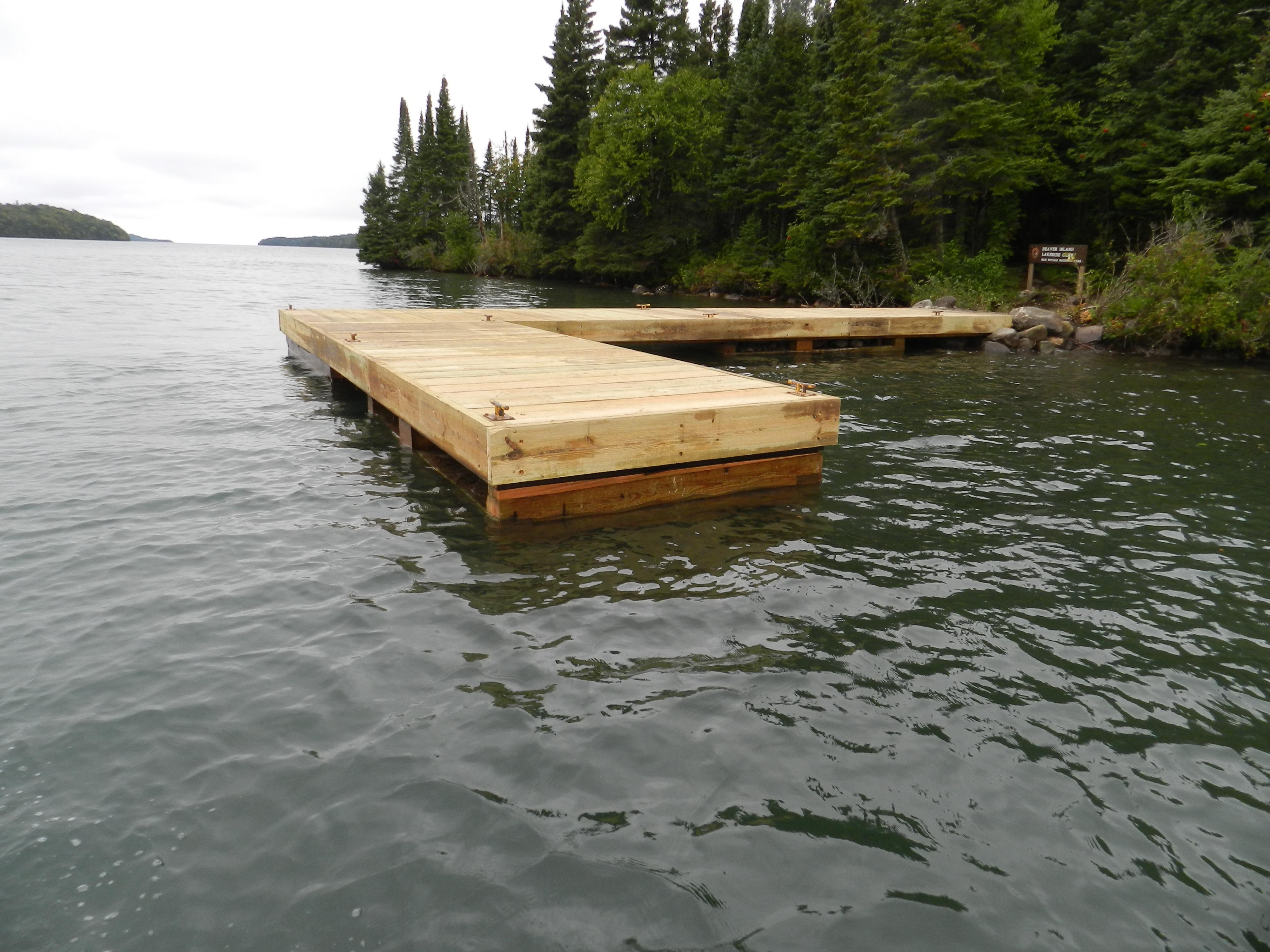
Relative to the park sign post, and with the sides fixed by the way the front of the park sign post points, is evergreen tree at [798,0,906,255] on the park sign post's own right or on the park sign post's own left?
on the park sign post's own right

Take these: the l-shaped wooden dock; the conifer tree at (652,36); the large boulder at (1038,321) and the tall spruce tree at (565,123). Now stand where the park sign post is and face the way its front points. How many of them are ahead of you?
2

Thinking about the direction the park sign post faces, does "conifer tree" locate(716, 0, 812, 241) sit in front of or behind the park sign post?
behind

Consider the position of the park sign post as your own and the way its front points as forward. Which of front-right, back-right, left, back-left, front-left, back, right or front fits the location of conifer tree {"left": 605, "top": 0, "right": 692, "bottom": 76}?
back-right

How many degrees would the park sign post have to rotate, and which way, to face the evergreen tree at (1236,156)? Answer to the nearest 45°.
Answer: approximately 90° to its left

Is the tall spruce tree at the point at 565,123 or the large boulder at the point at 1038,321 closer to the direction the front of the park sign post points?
the large boulder

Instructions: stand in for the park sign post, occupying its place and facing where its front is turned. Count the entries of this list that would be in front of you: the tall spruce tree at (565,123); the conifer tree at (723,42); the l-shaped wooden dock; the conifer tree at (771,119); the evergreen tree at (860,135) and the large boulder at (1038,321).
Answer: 2

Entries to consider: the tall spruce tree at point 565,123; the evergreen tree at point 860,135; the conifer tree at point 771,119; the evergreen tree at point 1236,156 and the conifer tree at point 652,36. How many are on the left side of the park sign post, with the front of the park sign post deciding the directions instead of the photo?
1

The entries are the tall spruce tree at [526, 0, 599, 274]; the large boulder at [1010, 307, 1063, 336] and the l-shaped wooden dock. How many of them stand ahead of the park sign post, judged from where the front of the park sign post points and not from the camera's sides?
2

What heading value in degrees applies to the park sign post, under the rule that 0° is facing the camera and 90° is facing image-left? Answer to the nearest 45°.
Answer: approximately 0°

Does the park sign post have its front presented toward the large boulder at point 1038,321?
yes

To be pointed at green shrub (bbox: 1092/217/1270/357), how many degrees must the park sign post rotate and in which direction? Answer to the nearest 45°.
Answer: approximately 45° to its left

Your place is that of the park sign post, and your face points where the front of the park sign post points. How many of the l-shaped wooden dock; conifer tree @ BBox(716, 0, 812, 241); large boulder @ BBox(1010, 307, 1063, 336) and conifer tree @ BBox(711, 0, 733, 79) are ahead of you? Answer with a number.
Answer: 2

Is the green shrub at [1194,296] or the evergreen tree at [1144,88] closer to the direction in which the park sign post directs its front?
the green shrub

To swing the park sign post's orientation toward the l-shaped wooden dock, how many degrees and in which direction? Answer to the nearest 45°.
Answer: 0° — it already faces it
